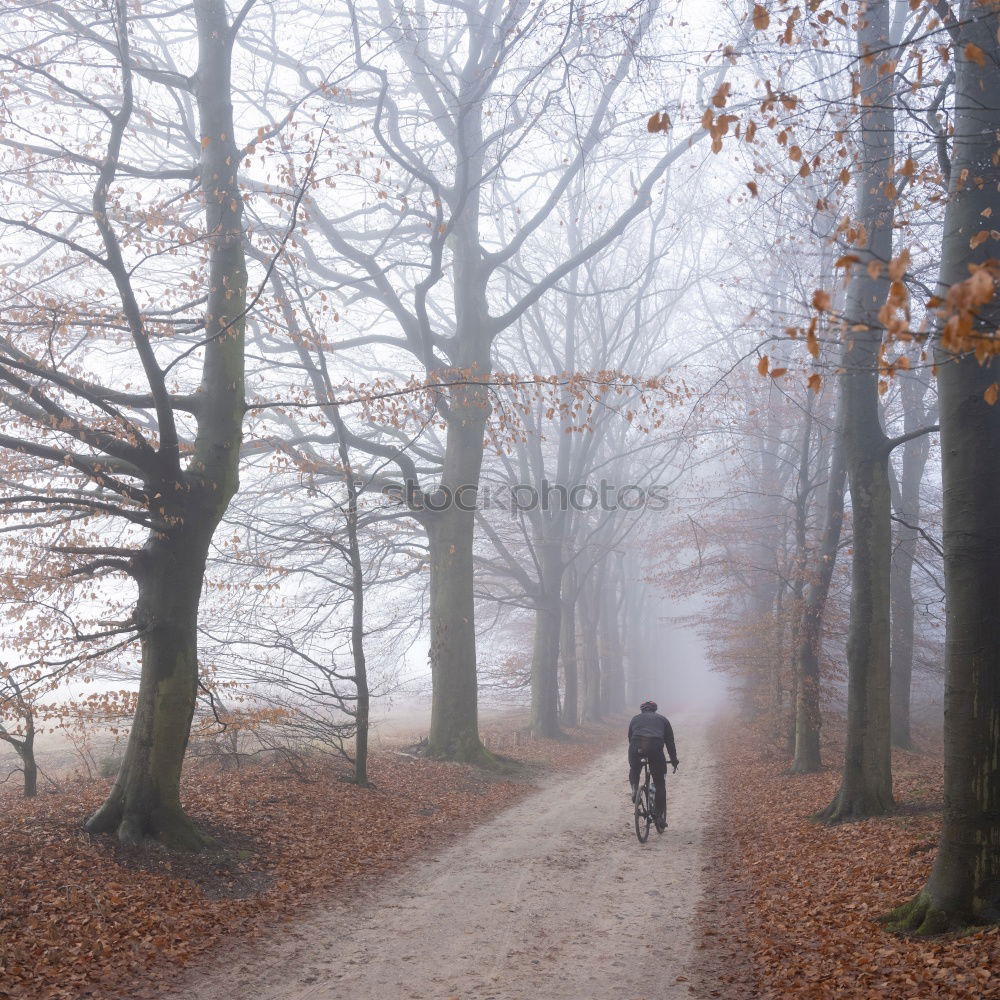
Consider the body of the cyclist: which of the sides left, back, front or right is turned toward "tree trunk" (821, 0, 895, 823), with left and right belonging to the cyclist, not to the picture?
right

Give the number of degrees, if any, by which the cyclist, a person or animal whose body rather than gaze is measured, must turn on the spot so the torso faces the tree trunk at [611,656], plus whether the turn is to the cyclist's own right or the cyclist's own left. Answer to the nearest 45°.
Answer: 0° — they already face it

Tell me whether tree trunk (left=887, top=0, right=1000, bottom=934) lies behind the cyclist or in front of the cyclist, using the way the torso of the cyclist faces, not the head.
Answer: behind

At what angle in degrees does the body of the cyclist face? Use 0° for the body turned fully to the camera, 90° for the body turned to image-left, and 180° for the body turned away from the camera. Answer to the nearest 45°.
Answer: approximately 180°

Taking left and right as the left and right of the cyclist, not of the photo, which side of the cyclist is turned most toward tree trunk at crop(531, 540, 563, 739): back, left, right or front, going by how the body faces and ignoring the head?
front

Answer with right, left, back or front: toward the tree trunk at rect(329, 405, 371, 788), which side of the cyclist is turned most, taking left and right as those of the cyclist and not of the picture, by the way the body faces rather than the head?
left

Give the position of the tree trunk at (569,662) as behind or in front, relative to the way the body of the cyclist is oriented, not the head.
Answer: in front

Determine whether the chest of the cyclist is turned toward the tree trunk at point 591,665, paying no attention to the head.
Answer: yes
